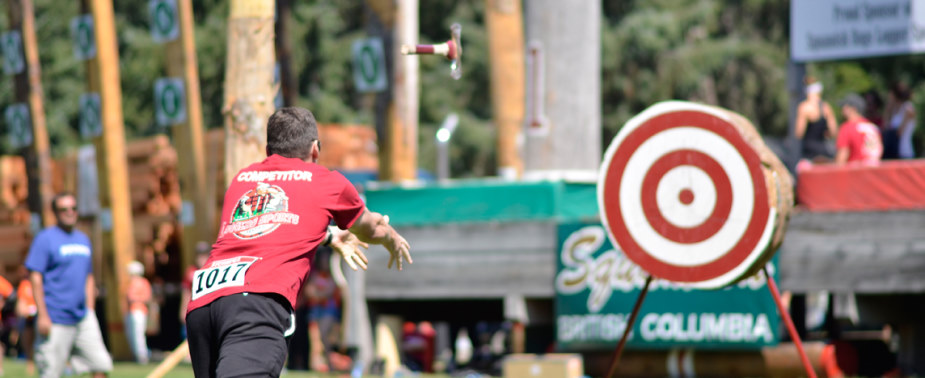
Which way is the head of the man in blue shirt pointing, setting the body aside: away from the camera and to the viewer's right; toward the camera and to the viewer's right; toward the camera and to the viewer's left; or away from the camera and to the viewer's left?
toward the camera and to the viewer's right

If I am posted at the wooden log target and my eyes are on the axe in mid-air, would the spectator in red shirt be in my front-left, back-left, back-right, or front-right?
back-right

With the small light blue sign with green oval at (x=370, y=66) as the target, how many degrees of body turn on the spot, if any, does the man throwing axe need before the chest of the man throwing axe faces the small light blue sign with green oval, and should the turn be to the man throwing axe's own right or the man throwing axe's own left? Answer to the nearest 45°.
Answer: approximately 45° to the man throwing axe's own left

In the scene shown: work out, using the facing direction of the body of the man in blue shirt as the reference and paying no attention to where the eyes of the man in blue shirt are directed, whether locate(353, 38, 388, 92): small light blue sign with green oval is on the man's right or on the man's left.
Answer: on the man's left

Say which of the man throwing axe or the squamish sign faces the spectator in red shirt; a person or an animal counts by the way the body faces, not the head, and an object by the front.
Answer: the man throwing axe

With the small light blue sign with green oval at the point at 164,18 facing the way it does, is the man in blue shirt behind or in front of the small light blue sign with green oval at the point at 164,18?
in front

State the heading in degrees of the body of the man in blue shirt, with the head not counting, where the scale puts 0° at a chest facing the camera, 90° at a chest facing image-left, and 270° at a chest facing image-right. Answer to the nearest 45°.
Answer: approximately 315°

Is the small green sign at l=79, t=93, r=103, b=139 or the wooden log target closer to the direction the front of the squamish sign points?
the wooden log target

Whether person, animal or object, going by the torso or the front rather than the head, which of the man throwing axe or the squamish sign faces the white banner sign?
the man throwing axe
